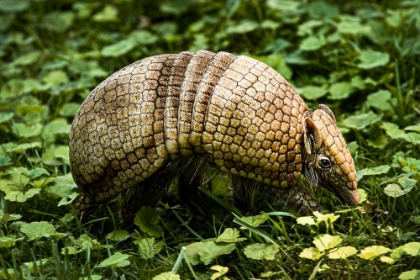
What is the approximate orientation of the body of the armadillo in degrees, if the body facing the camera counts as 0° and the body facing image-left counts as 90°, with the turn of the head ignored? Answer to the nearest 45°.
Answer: approximately 270°
